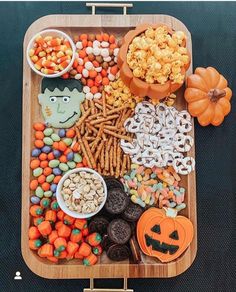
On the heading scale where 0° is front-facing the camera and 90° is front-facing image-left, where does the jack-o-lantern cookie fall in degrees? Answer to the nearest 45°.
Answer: approximately 0°
